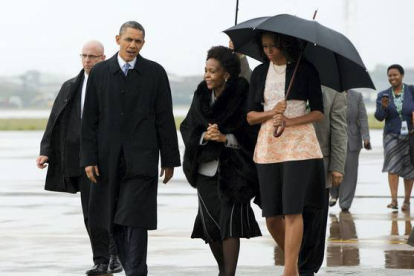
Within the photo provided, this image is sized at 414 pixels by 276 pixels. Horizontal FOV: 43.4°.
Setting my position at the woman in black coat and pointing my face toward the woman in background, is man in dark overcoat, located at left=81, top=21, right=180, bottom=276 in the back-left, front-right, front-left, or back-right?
back-left

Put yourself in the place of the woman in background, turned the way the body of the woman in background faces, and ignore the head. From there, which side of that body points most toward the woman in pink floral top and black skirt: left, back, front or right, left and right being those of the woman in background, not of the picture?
front

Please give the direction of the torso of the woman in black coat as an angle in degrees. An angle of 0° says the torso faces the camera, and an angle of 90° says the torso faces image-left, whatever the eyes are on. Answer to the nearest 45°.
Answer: approximately 45°

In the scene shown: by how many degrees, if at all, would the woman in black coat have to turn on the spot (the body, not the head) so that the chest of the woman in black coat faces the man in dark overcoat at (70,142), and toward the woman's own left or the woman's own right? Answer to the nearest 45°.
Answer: approximately 90° to the woman's own right

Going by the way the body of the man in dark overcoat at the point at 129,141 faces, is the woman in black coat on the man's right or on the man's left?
on the man's left

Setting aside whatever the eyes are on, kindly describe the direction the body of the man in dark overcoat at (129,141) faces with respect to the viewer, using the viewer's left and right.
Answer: facing the viewer

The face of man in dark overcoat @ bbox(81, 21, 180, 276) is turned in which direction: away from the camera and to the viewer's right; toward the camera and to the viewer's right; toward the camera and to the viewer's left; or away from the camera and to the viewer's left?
toward the camera and to the viewer's right

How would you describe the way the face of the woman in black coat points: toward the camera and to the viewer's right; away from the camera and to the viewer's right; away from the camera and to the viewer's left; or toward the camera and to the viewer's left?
toward the camera and to the viewer's left

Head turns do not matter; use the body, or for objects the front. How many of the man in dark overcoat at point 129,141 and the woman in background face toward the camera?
2
